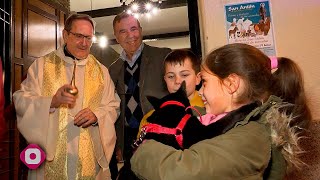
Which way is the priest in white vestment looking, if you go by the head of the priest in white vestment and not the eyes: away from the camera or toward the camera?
toward the camera

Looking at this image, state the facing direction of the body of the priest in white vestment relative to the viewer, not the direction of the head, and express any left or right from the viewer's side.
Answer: facing the viewer

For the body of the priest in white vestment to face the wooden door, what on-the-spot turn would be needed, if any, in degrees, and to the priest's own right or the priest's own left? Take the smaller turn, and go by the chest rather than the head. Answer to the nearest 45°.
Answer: approximately 180°
